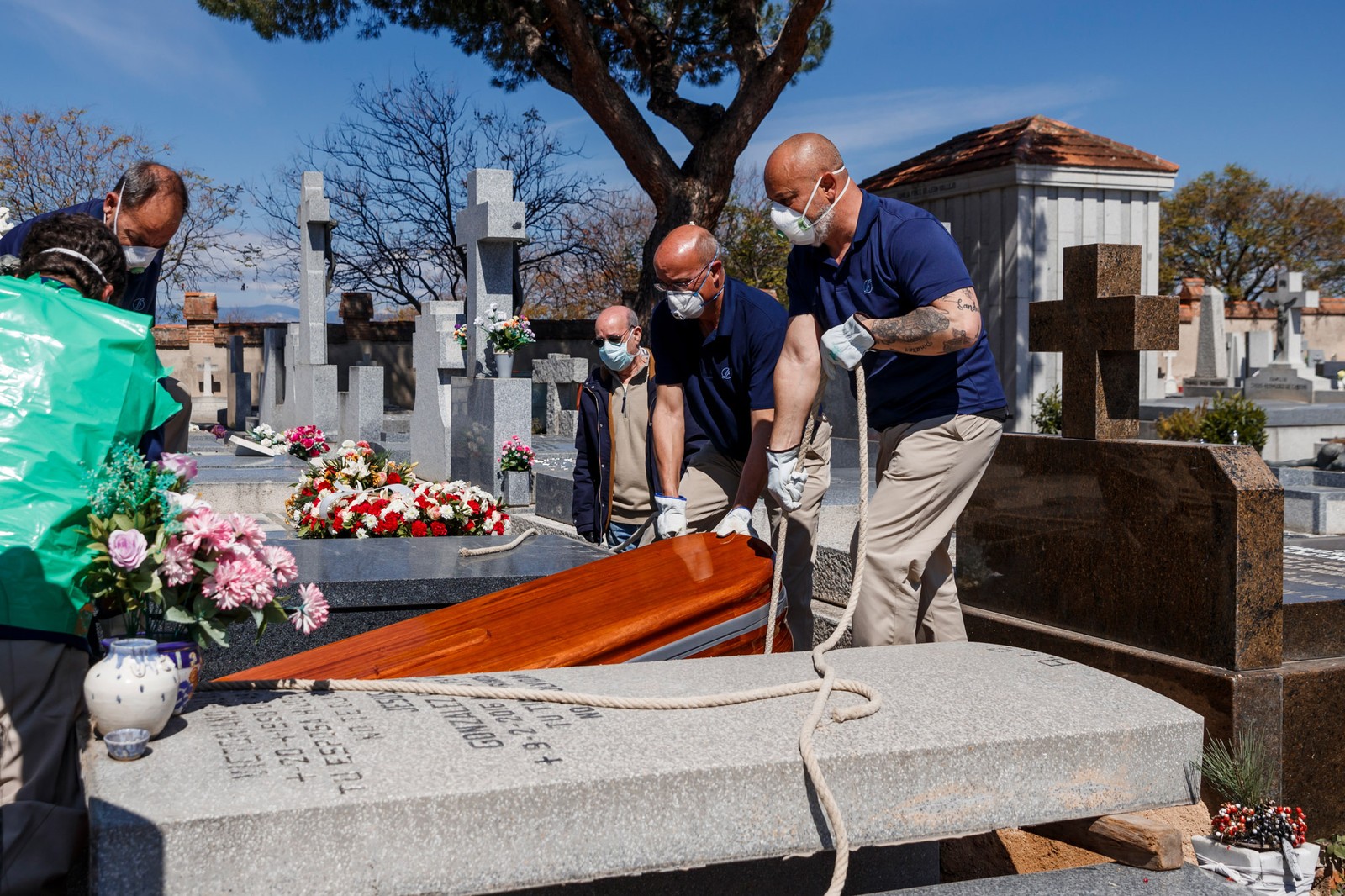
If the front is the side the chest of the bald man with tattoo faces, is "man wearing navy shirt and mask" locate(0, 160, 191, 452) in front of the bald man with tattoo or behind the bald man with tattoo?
in front

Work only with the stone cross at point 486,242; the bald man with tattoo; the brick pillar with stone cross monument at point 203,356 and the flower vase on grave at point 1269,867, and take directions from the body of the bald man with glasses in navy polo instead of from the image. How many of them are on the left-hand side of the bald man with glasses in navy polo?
2

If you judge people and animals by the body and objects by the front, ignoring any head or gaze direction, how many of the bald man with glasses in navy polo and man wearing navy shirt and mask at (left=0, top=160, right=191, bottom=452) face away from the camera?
0

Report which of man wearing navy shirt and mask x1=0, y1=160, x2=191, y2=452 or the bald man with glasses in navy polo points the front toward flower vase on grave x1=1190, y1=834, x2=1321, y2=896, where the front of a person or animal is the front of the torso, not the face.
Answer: the man wearing navy shirt and mask

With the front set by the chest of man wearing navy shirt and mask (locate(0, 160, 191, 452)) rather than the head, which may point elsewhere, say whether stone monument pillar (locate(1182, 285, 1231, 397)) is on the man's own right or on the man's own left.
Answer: on the man's own left

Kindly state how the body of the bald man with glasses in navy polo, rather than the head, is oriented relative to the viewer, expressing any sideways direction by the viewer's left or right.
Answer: facing the viewer and to the left of the viewer

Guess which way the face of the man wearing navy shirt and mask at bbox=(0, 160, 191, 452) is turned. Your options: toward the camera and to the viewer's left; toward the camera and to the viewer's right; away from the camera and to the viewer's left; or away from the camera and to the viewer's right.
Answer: toward the camera and to the viewer's right

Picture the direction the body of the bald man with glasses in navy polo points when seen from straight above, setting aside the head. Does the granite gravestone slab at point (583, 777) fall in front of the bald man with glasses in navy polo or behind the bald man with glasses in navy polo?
in front

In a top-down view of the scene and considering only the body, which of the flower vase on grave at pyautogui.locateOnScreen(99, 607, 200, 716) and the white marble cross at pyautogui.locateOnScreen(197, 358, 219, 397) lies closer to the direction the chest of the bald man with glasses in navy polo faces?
the flower vase on grave

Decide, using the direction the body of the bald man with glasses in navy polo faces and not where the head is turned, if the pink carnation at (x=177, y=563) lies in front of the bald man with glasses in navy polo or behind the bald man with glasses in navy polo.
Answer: in front

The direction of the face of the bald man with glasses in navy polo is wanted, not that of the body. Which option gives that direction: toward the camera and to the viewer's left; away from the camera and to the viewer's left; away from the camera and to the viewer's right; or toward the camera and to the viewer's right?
toward the camera and to the viewer's left

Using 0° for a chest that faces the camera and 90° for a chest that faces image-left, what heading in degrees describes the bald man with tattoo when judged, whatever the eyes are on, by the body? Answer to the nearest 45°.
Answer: approximately 45°

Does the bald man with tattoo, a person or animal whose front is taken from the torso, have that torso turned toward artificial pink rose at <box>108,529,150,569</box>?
yes
